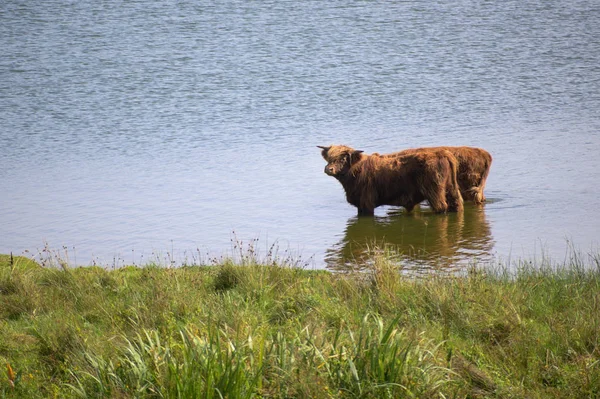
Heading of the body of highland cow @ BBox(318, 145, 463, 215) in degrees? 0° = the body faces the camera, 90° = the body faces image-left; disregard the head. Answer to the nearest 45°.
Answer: approximately 90°

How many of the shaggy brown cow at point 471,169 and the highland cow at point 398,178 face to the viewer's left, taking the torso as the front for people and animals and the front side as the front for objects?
2

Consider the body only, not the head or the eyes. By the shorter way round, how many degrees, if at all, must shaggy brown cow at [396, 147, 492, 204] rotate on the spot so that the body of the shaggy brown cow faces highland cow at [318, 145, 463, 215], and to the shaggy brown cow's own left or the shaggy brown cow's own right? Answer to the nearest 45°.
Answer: approximately 45° to the shaggy brown cow's own left

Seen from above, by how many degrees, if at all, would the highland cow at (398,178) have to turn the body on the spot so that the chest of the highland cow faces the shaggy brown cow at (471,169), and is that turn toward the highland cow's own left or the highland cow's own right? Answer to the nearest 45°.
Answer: approximately 135° to the highland cow's own right

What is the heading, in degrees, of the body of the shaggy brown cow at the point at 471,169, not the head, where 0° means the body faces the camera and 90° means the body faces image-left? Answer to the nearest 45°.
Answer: approximately 90°
